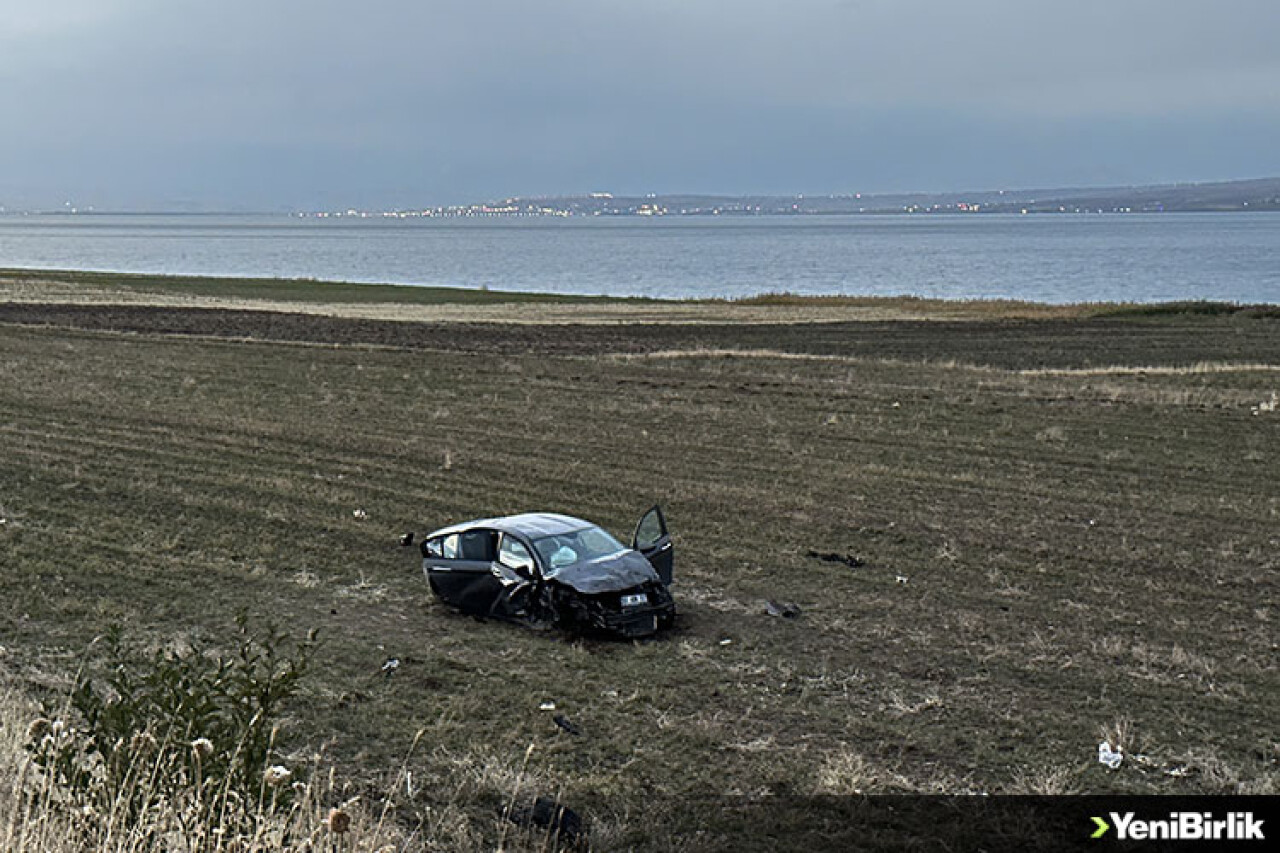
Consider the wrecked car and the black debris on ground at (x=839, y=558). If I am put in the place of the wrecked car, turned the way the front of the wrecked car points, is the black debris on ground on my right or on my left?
on my left

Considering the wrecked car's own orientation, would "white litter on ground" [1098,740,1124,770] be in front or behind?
in front

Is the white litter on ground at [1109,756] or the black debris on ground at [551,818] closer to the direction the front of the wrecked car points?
the white litter on ground

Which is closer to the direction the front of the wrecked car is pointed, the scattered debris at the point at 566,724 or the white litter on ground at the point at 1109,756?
the white litter on ground

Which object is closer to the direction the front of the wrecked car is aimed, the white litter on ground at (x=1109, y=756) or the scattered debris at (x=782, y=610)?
the white litter on ground

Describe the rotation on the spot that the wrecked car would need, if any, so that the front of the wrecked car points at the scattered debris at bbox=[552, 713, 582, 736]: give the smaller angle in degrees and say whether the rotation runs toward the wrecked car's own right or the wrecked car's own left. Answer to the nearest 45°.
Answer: approximately 45° to the wrecked car's own right

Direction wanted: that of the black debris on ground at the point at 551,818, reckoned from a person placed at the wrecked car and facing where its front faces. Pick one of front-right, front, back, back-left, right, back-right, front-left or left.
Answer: front-right

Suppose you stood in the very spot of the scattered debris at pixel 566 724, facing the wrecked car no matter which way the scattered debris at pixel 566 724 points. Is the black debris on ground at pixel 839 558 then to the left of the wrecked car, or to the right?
right

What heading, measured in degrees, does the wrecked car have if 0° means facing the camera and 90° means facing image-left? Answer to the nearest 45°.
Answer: approximately 315°
